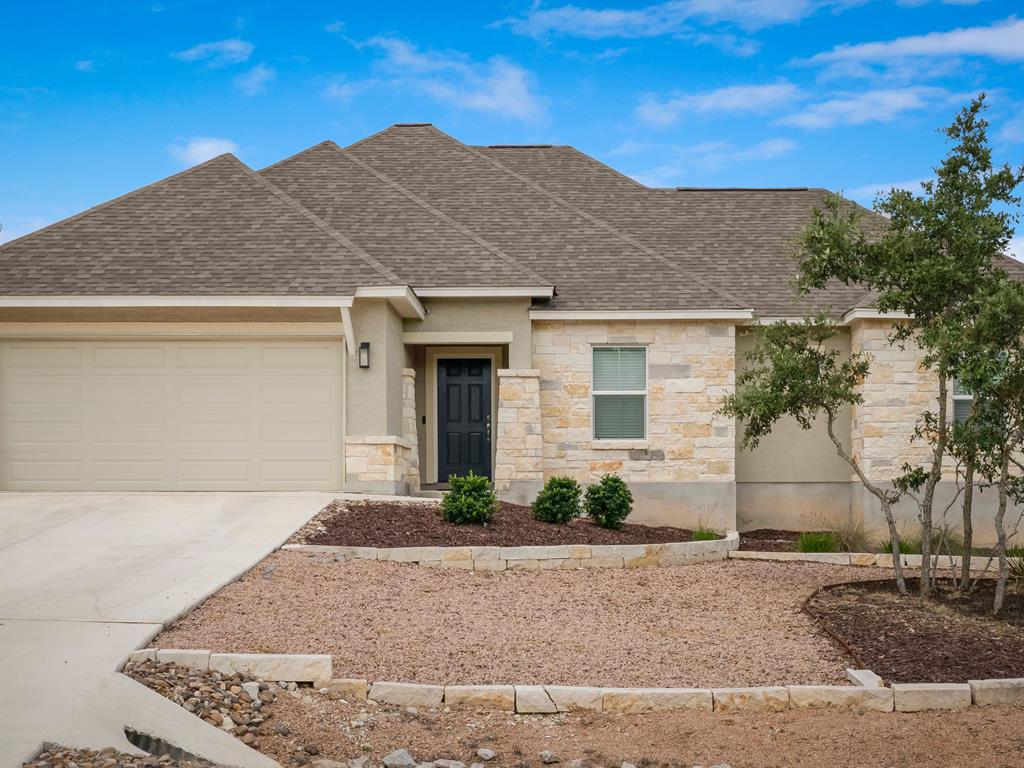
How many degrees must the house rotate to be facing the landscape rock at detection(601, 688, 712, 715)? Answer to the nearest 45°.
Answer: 0° — it already faces it

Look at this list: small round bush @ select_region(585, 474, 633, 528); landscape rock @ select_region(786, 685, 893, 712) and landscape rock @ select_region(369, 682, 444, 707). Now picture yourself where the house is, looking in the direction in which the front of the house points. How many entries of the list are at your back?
0

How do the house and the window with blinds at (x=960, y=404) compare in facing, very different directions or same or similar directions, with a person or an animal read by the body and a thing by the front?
same or similar directions

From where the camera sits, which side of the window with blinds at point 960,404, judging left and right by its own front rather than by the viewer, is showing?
front

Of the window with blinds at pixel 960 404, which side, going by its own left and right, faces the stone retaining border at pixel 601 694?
front

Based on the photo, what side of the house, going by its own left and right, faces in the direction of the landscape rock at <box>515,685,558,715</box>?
front

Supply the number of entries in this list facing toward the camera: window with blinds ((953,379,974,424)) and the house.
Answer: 2

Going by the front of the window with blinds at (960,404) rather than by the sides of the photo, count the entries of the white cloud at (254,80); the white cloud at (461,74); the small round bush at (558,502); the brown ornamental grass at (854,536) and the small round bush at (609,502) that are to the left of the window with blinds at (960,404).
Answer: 0

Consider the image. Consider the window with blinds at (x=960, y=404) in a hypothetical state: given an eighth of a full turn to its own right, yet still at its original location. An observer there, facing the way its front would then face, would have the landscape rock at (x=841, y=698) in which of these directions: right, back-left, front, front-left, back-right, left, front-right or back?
front-left

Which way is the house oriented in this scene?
toward the camera
